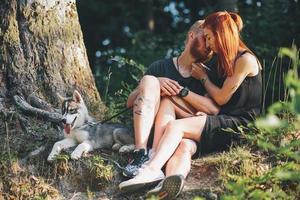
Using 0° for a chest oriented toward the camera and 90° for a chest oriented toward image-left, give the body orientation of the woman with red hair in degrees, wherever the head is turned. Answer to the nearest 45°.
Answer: approximately 90°

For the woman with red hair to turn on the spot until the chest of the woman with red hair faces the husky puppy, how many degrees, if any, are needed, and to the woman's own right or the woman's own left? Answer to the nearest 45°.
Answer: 0° — they already face it

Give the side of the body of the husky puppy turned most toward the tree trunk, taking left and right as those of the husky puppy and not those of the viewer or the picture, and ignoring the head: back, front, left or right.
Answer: right

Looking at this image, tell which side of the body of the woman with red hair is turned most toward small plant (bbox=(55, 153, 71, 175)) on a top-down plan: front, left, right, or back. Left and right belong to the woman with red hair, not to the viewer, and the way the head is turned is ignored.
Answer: front

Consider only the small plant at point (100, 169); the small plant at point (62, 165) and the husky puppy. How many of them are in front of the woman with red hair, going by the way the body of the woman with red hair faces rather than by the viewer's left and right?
3

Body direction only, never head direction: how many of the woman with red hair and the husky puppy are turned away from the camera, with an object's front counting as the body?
0

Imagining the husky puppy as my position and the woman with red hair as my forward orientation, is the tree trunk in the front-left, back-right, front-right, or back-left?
back-left

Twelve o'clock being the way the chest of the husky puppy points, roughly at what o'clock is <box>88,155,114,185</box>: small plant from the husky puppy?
The small plant is roughly at 10 o'clock from the husky puppy.

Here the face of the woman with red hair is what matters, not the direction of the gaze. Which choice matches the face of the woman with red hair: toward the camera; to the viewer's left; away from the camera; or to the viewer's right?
to the viewer's left

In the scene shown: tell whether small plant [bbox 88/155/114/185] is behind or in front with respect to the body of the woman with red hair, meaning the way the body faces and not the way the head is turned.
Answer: in front

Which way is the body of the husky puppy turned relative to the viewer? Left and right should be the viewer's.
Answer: facing the viewer and to the left of the viewer

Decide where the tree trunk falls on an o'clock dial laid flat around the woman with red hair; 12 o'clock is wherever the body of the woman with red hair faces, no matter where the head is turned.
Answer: The tree trunk is roughly at 1 o'clock from the woman with red hair.

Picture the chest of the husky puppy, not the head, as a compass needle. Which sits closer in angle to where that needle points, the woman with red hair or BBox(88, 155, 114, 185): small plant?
the small plant
